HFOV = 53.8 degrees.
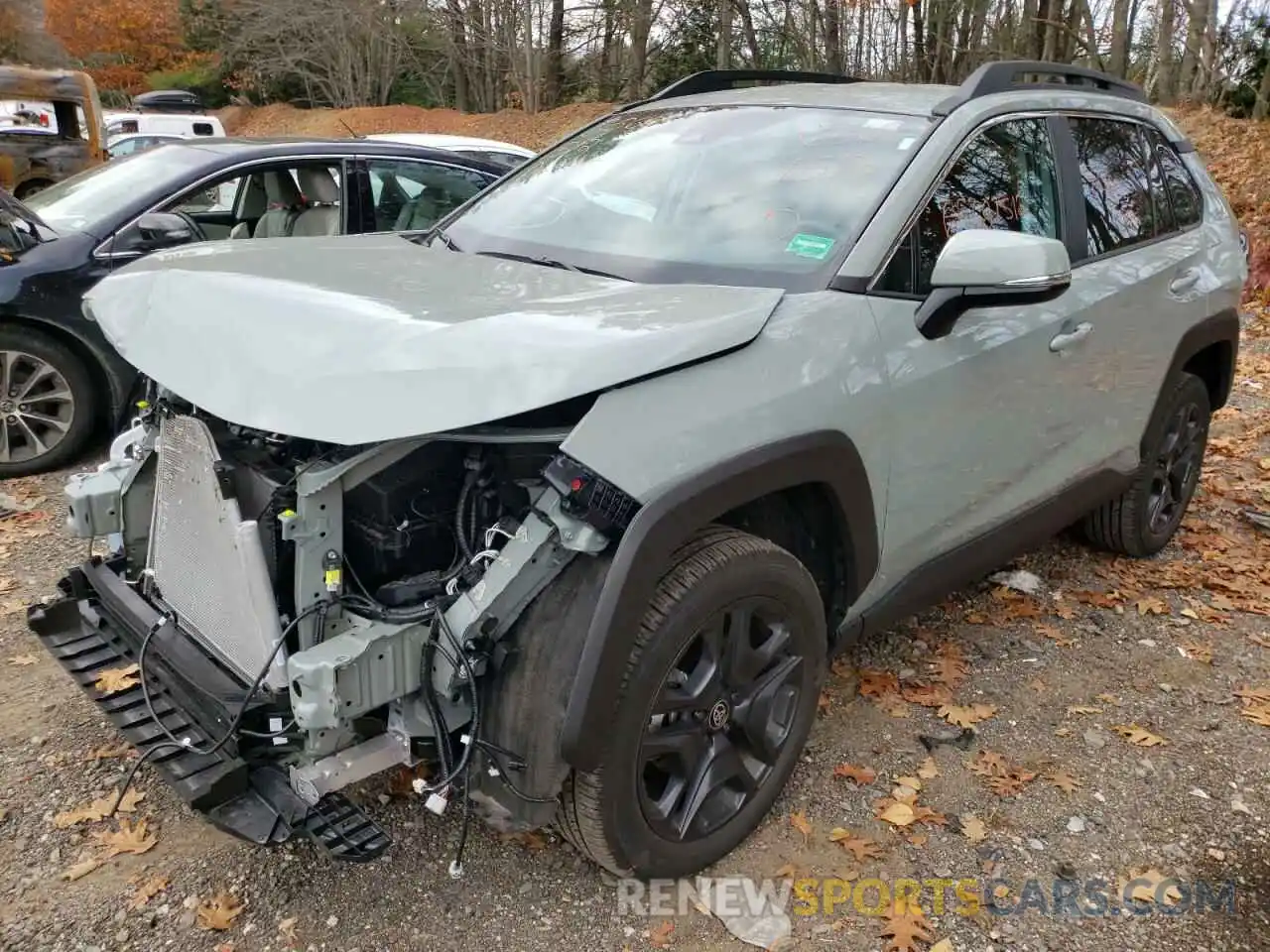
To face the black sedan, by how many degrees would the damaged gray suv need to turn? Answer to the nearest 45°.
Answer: approximately 90° to its right

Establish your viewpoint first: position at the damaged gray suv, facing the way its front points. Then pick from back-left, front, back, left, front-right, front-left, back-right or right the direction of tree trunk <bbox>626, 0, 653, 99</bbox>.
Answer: back-right

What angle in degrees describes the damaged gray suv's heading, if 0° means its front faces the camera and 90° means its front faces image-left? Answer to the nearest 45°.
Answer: approximately 45°

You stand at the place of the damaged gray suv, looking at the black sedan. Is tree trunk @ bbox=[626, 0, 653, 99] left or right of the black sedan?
right
